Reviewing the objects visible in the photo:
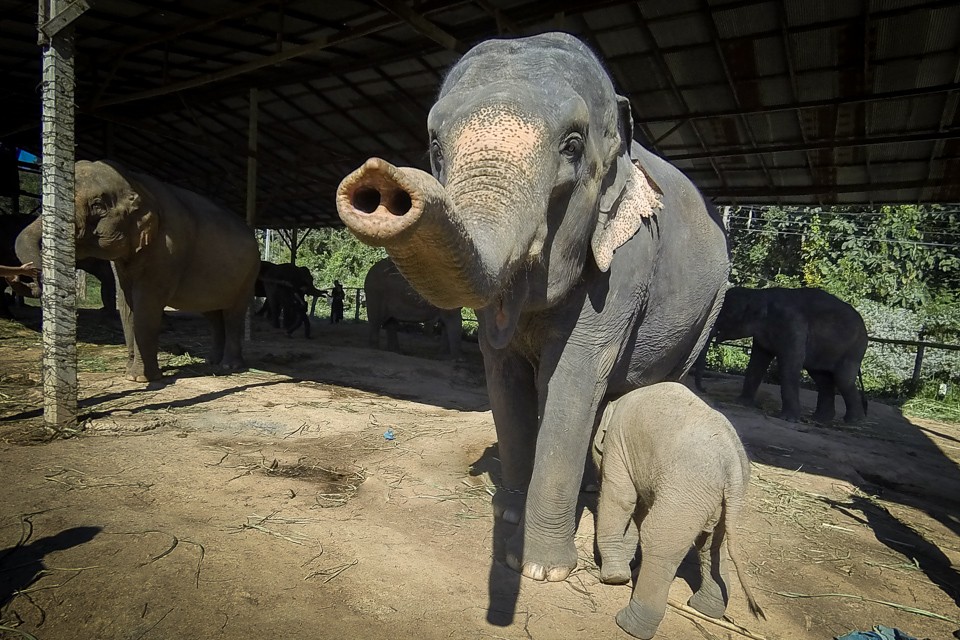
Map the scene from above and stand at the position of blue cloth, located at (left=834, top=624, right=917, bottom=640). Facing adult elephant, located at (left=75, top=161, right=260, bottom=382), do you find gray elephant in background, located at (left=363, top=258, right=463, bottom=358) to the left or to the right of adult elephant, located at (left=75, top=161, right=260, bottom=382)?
right

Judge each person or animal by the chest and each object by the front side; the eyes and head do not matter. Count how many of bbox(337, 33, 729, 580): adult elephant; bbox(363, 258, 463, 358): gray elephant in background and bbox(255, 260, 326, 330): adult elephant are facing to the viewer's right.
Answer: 2

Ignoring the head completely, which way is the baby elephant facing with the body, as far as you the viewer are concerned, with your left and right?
facing away from the viewer and to the left of the viewer

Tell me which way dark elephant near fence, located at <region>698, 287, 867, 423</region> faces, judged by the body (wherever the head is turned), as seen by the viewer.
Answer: to the viewer's left

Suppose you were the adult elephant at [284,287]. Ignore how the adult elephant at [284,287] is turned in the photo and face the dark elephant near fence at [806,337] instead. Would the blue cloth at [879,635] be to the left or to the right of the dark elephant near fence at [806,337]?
right

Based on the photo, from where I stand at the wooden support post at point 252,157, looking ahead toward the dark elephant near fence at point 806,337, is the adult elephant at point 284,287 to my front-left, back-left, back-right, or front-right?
back-left

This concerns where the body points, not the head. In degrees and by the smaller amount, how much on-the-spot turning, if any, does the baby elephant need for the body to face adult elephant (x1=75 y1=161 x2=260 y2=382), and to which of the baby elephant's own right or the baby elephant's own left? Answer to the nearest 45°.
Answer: approximately 45° to the baby elephant's own left

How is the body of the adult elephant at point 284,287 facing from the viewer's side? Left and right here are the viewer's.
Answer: facing to the right of the viewer

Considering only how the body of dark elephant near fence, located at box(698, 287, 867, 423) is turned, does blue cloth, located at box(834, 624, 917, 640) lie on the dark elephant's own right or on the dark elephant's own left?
on the dark elephant's own left

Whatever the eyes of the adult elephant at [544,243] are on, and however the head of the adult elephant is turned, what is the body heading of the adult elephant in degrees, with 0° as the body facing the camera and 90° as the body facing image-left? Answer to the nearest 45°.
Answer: approximately 45°

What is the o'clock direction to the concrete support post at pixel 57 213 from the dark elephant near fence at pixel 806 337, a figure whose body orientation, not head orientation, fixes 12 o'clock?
The concrete support post is roughly at 10 o'clock from the dark elephant near fence.
